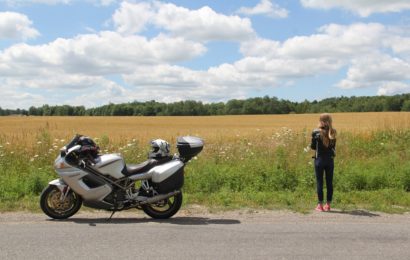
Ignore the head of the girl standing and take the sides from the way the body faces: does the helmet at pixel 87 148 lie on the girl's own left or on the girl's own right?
on the girl's own left

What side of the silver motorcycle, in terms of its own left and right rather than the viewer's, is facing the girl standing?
back

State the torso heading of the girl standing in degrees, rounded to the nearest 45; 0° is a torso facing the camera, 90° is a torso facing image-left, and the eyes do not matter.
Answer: approximately 180°

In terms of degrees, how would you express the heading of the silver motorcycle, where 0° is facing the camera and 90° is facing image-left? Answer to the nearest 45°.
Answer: approximately 90°

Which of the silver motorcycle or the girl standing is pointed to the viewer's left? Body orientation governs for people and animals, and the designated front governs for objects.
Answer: the silver motorcycle

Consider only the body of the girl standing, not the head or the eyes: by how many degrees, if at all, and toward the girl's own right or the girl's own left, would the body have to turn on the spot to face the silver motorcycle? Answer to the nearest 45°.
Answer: approximately 135° to the girl's own left

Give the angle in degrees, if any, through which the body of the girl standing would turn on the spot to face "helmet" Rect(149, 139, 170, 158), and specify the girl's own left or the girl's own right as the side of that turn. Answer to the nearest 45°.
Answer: approximately 135° to the girl's own left
